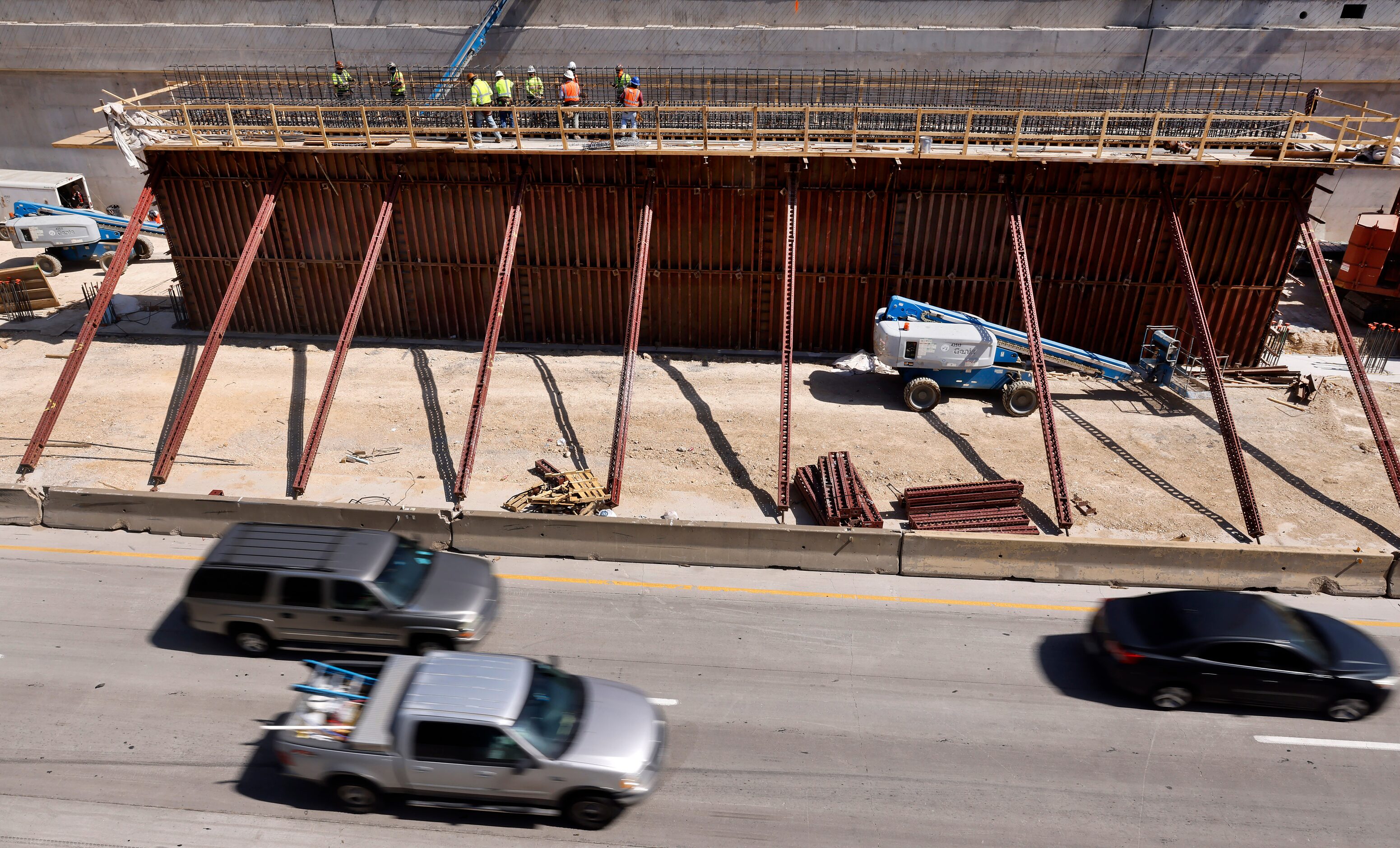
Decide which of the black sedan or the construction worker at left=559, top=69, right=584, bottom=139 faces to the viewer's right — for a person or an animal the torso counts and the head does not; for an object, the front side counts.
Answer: the black sedan

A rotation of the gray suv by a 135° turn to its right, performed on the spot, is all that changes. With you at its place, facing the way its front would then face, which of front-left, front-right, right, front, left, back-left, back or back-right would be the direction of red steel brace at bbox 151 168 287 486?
back-right

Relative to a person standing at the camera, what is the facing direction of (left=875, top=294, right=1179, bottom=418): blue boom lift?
facing to the right of the viewer

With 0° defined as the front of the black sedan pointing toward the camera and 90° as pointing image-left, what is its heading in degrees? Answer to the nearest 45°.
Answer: approximately 270°

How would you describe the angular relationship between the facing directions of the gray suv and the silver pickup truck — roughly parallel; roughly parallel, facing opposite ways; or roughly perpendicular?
roughly parallel

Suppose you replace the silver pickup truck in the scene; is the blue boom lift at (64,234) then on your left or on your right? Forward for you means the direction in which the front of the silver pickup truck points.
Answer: on your left

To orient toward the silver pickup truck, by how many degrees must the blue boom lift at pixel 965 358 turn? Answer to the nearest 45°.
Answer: approximately 90° to its right

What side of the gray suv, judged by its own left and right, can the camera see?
right

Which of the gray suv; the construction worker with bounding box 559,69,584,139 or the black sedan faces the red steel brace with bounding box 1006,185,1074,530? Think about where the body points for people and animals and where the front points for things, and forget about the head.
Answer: the gray suv

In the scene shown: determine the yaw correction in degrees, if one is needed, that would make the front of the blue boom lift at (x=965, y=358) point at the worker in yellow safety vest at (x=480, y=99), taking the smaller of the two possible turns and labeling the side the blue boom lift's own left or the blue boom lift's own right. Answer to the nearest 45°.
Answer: approximately 180°

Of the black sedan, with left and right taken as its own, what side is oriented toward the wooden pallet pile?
back

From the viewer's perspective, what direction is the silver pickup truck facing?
to the viewer's right

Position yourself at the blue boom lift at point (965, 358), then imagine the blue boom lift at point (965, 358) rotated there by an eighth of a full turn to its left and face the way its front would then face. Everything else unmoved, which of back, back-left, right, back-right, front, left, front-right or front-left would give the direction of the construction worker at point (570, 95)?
back-left

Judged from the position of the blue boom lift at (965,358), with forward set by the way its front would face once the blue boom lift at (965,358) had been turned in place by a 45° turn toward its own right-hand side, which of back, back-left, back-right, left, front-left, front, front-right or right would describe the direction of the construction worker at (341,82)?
back-right
